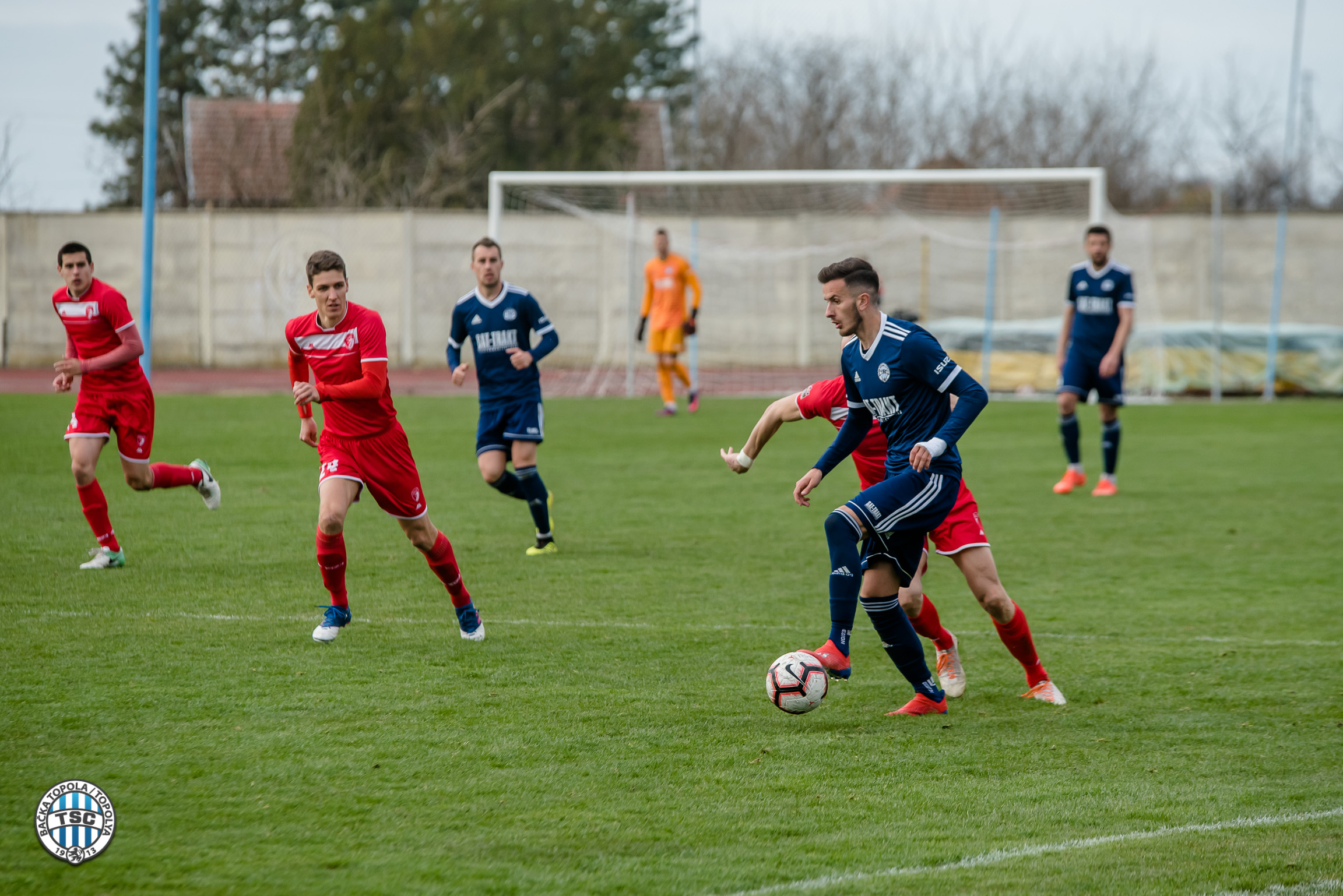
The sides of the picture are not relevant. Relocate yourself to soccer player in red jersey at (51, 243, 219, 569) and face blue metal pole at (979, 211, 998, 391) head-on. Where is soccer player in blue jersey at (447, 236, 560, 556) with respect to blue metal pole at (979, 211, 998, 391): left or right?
right

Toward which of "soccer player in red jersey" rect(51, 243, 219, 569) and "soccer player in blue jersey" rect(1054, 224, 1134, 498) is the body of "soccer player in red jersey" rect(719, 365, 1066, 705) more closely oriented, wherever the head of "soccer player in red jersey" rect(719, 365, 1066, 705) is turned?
the soccer player in red jersey

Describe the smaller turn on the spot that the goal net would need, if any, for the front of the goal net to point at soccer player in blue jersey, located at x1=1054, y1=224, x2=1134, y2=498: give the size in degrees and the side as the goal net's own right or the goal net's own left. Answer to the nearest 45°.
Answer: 0° — it already faces them

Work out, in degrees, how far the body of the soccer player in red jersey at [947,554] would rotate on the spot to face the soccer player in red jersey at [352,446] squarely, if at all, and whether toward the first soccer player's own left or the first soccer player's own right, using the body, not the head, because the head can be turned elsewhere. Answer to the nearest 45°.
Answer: approximately 45° to the first soccer player's own right

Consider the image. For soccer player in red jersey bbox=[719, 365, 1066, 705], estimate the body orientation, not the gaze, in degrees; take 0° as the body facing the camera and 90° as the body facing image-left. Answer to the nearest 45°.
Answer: approximately 45°

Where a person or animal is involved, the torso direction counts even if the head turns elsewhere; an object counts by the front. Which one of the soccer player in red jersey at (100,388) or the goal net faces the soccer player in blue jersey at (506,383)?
the goal net

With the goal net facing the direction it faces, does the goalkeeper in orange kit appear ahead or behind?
ahead

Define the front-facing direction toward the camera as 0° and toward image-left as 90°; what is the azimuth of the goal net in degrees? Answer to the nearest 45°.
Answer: approximately 0°

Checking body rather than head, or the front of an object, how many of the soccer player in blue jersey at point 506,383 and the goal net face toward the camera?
2
